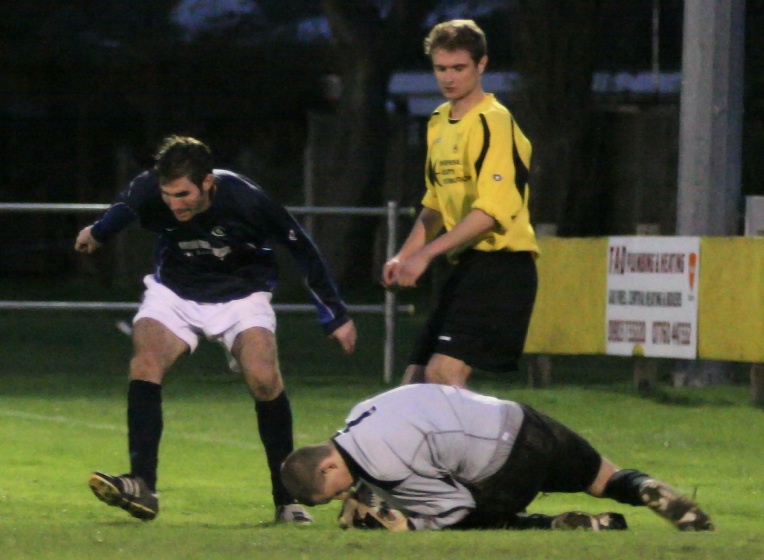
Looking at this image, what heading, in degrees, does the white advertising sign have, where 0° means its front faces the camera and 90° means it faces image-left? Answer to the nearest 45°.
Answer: approximately 0°

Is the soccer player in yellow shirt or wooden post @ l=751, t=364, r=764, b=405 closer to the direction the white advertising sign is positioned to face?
the soccer player in yellow shirt

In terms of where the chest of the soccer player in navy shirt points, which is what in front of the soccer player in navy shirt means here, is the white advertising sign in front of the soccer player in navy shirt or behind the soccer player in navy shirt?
behind

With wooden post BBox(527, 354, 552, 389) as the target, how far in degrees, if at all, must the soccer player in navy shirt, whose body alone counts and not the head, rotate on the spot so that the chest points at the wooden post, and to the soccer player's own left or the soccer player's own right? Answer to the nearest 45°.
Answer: approximately 135° to the soccer player's own left

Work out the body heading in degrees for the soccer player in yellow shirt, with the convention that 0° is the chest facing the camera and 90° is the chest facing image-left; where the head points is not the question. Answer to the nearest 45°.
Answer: approximately 45°

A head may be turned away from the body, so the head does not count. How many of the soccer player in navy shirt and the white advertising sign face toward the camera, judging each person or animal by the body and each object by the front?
2

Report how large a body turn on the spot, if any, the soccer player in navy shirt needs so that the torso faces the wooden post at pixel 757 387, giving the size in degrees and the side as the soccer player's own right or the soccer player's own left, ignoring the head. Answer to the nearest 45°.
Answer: approximately 135° to the soccer player's own left

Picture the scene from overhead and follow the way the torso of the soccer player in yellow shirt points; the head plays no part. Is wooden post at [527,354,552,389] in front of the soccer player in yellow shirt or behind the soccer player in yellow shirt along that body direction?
behind

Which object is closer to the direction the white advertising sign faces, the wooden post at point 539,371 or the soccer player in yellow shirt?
the soccer player in yellow shirt
